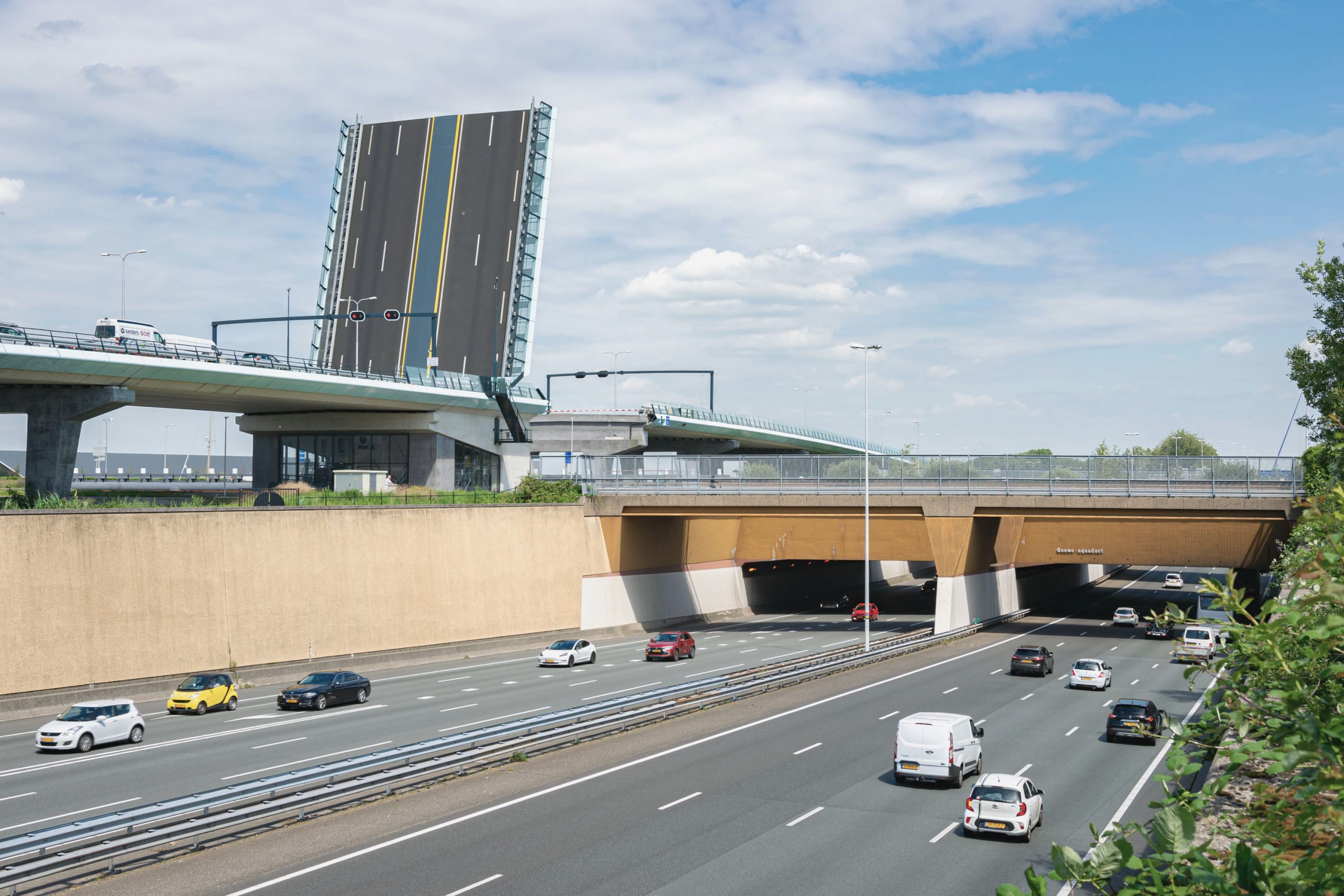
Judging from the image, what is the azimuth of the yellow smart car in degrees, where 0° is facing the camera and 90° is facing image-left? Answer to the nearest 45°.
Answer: approximately 45°

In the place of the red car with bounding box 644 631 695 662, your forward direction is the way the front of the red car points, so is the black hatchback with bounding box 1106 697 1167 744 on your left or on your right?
on your left

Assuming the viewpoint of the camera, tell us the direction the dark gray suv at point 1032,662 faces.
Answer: facing away from the viewer and to the right of the viewer

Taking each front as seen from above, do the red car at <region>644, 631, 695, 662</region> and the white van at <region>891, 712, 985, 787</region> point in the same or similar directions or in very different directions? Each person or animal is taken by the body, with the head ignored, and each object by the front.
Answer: very different directions

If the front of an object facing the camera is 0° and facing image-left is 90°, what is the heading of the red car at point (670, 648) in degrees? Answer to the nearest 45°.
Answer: approximately 45°

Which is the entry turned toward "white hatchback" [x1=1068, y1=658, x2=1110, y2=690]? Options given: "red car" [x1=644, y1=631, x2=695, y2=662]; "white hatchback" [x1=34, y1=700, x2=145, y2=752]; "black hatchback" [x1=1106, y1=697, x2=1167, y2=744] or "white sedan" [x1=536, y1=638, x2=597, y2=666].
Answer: the black hatchback

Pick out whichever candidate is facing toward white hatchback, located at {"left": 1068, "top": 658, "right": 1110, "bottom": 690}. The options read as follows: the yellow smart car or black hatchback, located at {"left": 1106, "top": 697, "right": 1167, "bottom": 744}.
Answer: the black hatchback

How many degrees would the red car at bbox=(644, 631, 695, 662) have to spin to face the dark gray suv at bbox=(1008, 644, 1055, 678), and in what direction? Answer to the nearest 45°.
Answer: approximately 135° to its left

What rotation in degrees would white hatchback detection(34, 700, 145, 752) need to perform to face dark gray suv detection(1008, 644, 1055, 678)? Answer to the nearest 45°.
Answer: approximately 135° to its left

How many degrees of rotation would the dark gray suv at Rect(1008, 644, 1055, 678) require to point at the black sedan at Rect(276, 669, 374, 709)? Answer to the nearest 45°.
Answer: approximately 180°

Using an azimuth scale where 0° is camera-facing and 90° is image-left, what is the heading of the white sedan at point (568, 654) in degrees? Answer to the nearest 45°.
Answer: approximately 45°

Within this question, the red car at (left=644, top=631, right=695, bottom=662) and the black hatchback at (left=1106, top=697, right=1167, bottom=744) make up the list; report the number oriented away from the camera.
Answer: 1
